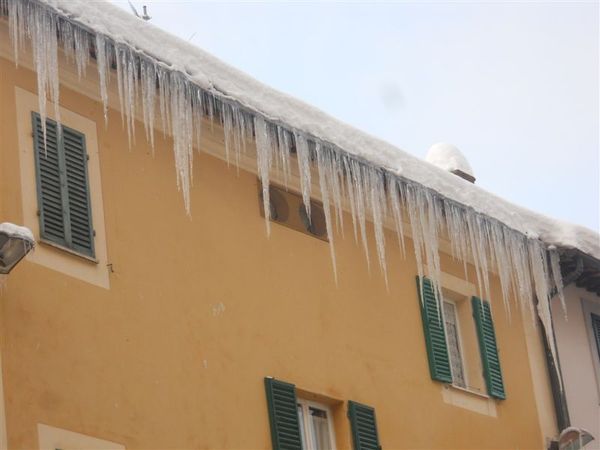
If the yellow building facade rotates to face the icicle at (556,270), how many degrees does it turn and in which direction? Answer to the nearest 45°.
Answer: approximately 90° to its left

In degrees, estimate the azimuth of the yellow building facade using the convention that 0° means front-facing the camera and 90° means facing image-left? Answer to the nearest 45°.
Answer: approximately 315°

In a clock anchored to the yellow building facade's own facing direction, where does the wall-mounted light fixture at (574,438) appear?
The wall-mounted light fixture is roughly at 9 o'clock from the yellow building facade.
